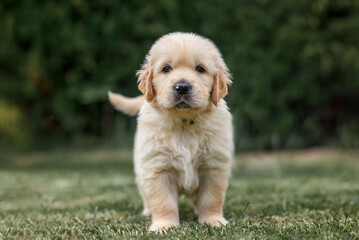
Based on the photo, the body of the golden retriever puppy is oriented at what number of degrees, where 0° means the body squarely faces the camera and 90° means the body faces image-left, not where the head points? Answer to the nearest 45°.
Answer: approximately 0°
